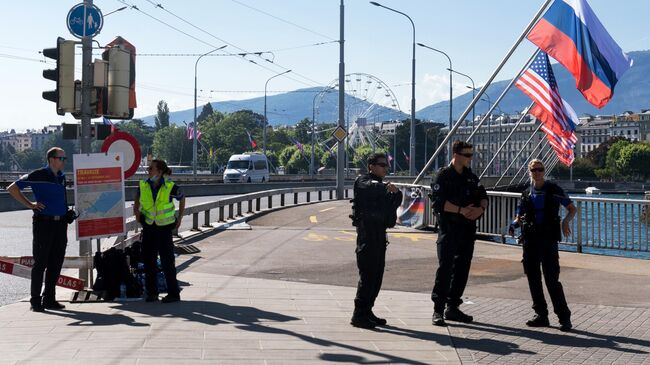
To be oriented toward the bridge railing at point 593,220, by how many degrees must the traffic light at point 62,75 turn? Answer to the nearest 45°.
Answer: approximately 180°

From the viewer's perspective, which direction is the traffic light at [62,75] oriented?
to the viewer's left

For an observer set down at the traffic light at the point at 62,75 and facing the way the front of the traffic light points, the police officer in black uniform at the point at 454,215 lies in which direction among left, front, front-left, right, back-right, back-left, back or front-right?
back-left

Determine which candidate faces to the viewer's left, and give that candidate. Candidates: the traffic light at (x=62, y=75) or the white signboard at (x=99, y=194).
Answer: the traffic light
